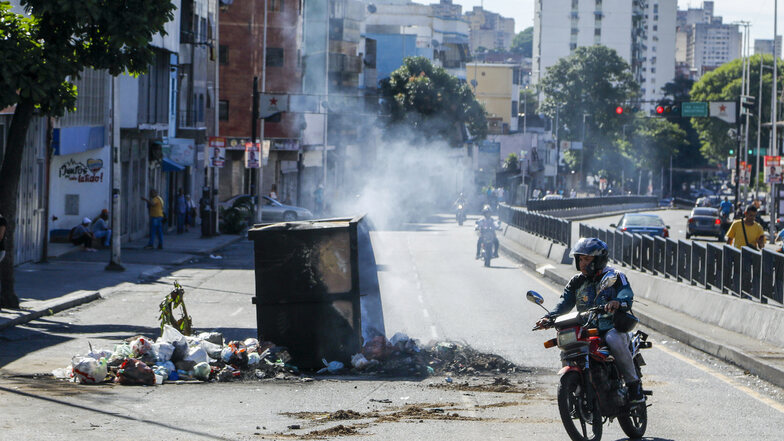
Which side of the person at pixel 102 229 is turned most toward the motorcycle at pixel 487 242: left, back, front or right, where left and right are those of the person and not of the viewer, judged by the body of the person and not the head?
front

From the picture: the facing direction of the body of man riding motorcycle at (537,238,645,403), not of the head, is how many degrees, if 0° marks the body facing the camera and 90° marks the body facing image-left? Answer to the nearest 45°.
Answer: approximately 45°

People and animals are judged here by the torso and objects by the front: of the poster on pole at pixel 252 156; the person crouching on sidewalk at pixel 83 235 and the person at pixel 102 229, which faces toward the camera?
the poster on pole

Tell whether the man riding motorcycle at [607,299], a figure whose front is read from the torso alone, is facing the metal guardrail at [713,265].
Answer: no

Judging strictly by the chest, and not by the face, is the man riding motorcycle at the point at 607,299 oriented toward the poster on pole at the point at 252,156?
no

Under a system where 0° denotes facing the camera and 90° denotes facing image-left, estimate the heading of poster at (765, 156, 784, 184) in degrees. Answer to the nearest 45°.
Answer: approximately 0°

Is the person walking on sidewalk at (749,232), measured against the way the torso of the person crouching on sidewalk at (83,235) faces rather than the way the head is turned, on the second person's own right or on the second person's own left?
on the second person's own right

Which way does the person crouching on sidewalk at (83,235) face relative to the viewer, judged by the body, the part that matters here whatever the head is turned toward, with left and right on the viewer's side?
facing to the right of the viewer

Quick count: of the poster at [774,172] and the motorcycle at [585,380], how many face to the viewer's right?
0

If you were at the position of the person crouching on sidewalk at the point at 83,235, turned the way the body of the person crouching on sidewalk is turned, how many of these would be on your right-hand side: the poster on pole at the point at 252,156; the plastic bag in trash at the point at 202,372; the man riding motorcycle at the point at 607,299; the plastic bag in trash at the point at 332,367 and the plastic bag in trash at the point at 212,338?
4

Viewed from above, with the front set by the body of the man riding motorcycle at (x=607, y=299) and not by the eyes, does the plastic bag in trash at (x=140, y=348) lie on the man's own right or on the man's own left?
on the man's own right

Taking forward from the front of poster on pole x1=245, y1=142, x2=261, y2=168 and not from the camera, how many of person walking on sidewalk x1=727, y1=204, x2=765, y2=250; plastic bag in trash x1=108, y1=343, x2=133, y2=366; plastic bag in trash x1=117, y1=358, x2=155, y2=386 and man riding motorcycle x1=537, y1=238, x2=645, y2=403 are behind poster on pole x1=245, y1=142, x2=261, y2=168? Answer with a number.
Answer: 0

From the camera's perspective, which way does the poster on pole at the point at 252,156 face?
toward the camera

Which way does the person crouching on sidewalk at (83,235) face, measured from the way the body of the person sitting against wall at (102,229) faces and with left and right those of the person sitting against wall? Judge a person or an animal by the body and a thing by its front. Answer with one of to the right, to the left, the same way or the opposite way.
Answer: the same way

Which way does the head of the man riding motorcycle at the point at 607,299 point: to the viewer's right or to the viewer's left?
to the viewer's left

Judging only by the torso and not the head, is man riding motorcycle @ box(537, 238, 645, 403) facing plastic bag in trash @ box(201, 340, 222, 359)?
no

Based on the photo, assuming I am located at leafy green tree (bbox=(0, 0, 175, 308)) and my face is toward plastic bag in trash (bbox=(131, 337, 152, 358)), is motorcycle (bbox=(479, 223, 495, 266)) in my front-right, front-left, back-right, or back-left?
back-left
